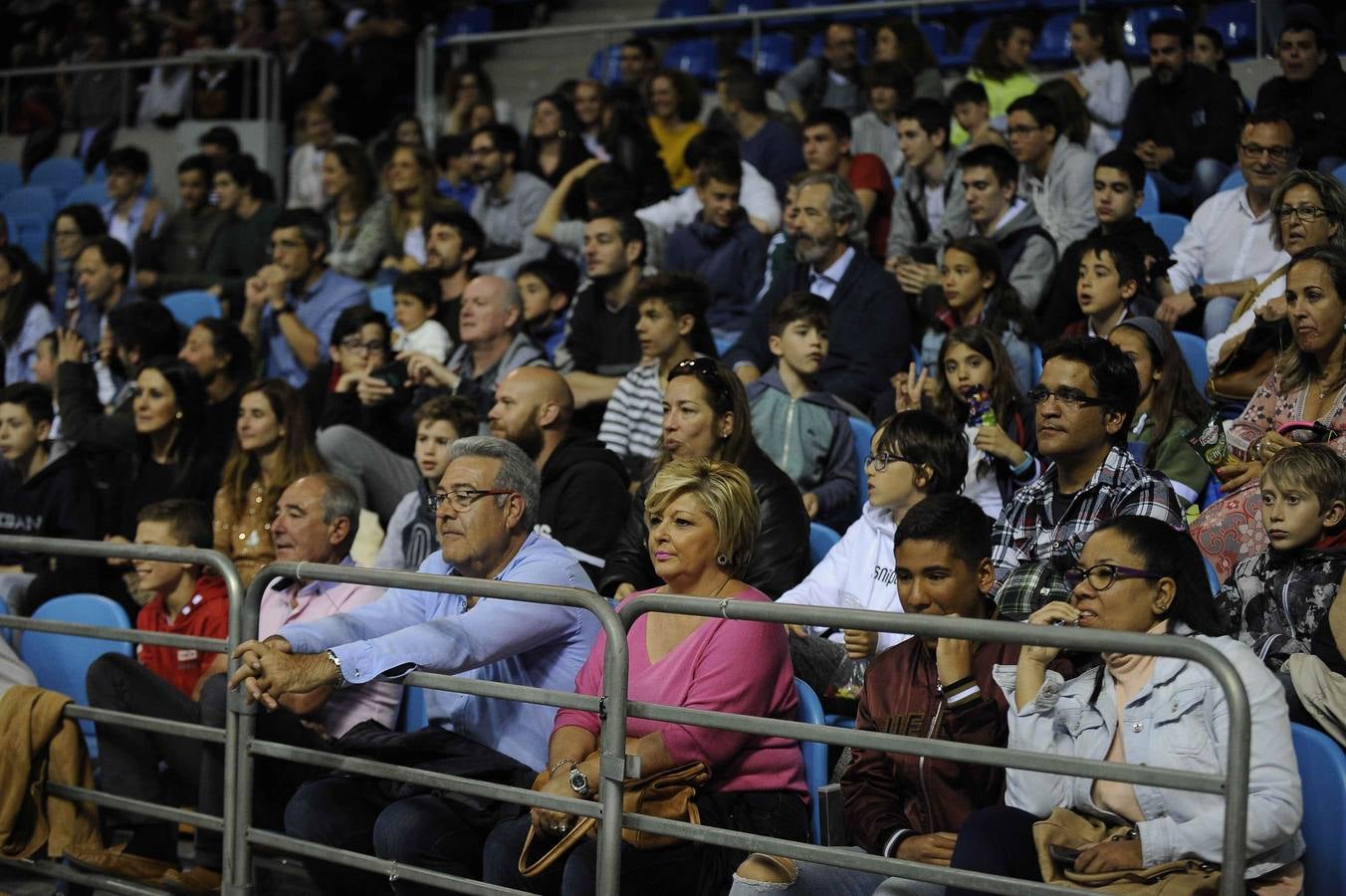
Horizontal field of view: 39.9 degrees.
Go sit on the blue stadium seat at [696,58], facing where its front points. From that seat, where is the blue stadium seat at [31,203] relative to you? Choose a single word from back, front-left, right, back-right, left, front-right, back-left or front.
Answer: front-right

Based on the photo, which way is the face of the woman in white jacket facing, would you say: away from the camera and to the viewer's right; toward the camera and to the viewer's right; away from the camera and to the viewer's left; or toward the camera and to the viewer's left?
toward the camera and to the viewer's left

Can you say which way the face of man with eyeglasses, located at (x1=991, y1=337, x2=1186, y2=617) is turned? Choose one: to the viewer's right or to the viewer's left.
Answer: to the viewer's left

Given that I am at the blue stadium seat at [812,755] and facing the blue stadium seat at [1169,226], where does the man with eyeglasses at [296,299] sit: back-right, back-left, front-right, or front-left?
front-left

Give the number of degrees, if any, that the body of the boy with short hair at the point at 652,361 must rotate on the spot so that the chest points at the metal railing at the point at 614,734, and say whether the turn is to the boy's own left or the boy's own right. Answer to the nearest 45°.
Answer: approximately 45° to the boy's own left

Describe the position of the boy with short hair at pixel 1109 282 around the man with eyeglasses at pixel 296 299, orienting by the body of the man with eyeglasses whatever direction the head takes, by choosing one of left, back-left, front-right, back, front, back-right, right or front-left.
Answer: left

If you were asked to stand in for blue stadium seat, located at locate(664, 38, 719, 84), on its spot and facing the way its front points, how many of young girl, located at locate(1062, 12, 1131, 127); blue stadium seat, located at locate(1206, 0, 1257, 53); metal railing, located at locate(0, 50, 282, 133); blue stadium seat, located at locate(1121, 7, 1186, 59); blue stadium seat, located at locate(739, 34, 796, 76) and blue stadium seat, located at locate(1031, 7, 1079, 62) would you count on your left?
5

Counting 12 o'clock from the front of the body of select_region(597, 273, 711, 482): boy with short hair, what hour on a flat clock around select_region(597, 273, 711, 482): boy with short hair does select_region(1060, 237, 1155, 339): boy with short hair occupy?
select_region(1060, 237, 1155, 339): boy with short hair is roughly at 8 o'clock from select_region(597, 273, 711, 482): boy with short hair.

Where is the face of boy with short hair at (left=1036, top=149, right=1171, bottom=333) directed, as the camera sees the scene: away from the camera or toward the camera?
toward the camera

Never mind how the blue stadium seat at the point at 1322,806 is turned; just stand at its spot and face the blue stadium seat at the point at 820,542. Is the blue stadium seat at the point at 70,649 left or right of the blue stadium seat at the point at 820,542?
left

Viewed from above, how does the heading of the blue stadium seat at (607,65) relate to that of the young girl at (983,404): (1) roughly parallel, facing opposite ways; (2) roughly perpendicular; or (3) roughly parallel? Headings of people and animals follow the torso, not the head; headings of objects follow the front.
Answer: roughly parallel

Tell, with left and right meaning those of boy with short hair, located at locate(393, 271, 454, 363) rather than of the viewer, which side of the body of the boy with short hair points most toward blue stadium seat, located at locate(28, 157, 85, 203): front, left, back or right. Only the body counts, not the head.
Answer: right

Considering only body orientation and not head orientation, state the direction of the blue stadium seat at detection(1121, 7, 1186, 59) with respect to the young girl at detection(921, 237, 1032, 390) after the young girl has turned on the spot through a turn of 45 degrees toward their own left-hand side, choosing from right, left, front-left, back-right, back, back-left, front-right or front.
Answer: back

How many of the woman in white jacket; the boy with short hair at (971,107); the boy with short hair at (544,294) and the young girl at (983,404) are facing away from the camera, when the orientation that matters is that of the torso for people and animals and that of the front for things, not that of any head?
0

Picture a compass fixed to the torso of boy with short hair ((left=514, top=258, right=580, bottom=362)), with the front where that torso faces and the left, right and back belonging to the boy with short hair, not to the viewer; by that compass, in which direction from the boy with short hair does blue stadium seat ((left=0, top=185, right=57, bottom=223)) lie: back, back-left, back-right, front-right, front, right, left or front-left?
right

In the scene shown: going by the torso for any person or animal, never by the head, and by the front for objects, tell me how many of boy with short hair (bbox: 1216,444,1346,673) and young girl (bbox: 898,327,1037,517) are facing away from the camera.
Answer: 0

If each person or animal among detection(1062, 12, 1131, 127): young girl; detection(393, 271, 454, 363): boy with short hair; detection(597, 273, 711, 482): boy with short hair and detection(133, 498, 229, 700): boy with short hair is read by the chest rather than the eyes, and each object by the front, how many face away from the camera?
0

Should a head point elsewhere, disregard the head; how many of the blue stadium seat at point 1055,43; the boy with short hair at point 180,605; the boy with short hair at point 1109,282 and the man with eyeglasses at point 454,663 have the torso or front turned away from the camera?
0

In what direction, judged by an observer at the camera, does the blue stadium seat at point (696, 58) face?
facing the viewer and to the left of the viewer
